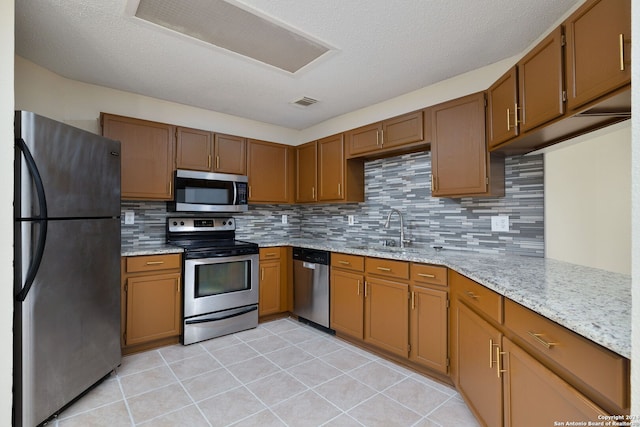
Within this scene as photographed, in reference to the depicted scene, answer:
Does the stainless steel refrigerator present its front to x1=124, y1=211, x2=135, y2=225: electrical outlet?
no

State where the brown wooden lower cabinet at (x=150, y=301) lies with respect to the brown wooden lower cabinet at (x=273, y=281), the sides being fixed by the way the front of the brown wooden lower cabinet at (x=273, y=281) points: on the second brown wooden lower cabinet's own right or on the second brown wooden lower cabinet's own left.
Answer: on the second brown wooden lower cabinet's own right

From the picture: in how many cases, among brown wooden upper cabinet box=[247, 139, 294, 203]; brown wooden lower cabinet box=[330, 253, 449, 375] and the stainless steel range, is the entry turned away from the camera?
0

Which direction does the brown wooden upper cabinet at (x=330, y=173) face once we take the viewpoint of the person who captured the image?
facing the viewer and to the left of the viewer

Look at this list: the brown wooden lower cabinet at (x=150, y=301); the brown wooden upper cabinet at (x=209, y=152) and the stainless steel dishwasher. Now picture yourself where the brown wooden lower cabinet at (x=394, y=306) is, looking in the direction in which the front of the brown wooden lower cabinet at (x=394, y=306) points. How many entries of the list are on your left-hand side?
0

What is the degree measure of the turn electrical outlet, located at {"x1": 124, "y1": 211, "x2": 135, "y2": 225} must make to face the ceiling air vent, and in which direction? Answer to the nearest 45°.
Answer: approximately 45° to its left

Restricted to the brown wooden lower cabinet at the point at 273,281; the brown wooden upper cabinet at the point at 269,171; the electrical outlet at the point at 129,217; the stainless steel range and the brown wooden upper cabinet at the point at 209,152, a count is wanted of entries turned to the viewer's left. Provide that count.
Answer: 0

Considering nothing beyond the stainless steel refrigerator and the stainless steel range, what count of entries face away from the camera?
0

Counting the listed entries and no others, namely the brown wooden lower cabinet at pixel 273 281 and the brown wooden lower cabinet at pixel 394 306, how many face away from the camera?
0

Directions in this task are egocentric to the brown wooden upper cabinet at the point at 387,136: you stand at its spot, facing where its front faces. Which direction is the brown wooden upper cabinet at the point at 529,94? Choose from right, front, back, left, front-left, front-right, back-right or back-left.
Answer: left

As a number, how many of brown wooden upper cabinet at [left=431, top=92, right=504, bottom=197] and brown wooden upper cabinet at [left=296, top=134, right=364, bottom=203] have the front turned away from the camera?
0

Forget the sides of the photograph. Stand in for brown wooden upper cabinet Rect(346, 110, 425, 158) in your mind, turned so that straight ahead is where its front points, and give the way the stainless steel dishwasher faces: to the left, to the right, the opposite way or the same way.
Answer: the same way

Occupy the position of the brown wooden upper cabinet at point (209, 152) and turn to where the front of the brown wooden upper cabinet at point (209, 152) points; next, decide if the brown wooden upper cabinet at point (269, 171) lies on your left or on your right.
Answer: on your left

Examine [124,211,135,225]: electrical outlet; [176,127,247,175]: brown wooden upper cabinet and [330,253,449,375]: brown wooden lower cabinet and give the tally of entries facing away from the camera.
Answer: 0

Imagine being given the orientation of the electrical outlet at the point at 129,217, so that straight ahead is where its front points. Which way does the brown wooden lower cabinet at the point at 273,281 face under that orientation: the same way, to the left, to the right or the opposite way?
the same way

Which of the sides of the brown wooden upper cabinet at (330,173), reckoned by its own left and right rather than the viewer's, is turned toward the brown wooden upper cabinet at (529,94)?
left

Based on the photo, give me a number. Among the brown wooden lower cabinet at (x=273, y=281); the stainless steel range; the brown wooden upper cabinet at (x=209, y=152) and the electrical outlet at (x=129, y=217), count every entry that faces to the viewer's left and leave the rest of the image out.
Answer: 0
